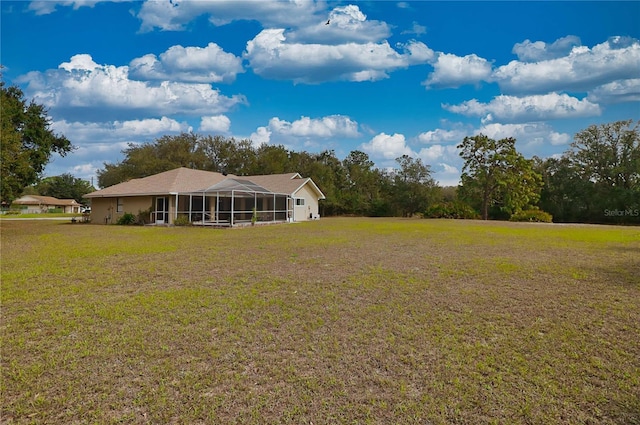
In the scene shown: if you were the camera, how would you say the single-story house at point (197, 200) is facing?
facing away from the viewer and to the left of the viewer

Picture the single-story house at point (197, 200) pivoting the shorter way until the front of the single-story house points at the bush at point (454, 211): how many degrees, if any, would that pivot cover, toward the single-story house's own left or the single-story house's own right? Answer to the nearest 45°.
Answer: approximately 135° to the single-story house's own right

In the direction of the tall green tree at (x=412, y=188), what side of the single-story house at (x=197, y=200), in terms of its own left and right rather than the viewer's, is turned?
right
